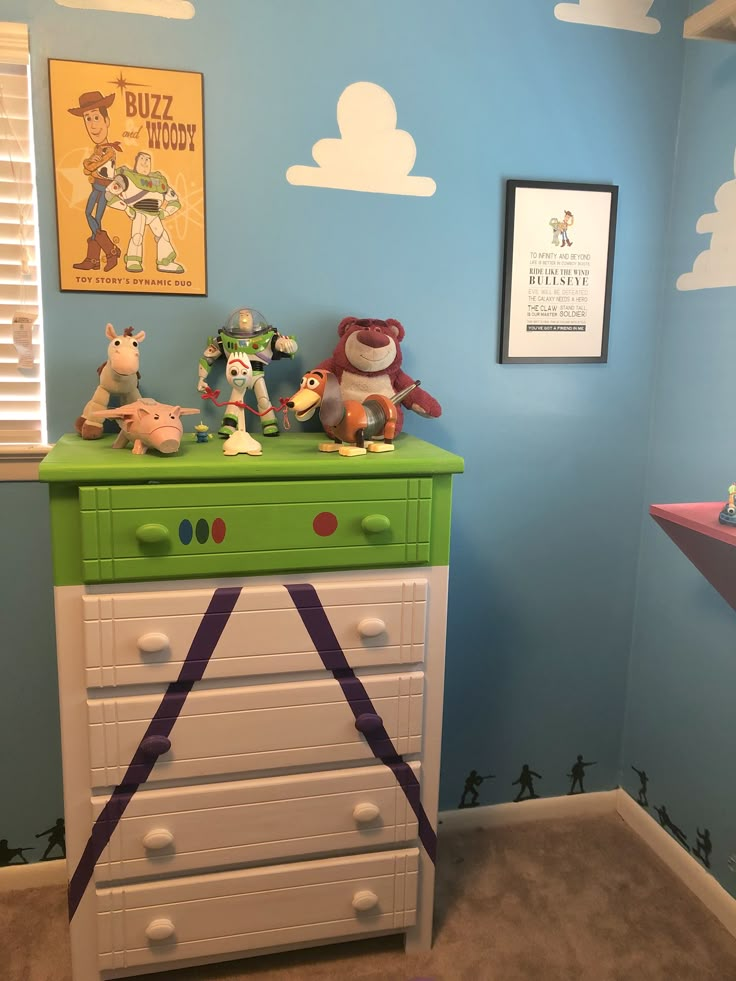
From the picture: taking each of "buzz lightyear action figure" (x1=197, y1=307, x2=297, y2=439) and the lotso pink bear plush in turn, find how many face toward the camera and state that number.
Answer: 2

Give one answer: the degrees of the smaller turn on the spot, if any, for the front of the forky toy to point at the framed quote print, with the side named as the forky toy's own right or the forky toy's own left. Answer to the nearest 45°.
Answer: approximately 90° to the forky toy's own left

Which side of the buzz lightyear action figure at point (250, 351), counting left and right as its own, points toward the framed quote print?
left

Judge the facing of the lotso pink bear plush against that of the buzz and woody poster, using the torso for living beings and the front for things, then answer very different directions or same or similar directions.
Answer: same or similar directions

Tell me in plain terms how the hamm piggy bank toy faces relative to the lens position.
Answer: facing the viewer and to the right of the viewer

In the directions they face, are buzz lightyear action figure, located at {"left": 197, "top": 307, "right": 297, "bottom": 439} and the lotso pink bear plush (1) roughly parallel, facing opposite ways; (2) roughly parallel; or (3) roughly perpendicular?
roughly parallel

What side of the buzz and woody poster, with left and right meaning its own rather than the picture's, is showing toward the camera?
front

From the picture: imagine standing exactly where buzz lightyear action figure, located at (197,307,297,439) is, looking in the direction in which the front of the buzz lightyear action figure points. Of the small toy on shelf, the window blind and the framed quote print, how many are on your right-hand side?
1

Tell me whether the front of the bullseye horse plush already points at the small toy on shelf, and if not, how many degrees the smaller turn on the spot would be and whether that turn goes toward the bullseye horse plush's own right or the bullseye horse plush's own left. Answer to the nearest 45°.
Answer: approximately 45° to the bullseye horse plush's own left

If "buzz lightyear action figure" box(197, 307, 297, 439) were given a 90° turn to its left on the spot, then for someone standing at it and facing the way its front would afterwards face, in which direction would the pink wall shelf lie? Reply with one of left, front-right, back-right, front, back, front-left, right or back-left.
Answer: front-right

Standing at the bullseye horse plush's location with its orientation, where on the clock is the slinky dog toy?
The slinky dog toy is roughly at 10 o'clock from the bullseye horse plush.

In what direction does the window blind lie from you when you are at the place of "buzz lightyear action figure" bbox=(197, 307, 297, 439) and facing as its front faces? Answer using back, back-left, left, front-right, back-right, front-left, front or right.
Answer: right

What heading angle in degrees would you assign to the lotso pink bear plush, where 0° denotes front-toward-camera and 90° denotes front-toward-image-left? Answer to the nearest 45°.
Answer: approximately 0°
